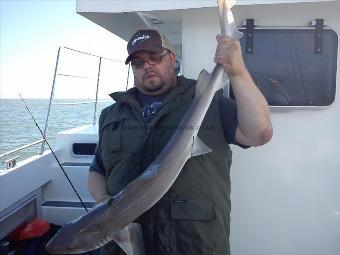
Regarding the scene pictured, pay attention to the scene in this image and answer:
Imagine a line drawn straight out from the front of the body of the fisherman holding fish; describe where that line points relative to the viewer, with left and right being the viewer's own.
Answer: facing the viewer and to the left of the viewer

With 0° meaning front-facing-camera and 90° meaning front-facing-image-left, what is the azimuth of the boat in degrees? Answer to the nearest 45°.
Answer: approximately 180°
